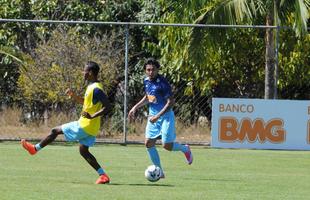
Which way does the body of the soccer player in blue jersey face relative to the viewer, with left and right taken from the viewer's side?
facing the viewer and to the left of the viewer

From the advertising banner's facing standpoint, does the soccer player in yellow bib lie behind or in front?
in front

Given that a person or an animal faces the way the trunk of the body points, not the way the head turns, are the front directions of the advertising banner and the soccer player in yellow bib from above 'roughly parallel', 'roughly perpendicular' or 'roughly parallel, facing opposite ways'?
roughly perpendicular

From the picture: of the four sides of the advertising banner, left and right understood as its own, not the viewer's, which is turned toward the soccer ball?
front

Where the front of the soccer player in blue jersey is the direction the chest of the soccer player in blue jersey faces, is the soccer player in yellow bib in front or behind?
in front

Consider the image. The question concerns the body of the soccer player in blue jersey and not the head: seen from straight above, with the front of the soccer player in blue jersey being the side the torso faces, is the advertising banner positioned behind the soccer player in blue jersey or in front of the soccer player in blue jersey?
behind

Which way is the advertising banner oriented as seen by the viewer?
toward the camera

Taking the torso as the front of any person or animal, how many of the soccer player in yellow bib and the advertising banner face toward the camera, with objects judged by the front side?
1
